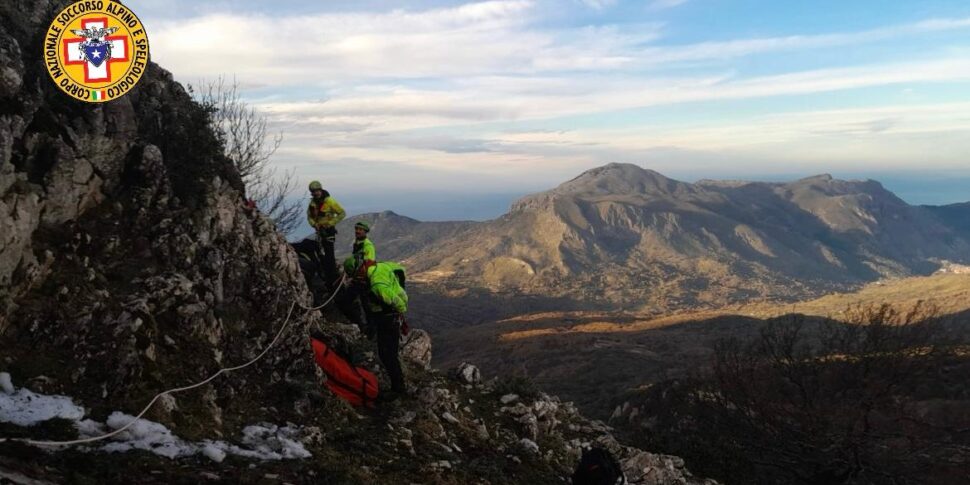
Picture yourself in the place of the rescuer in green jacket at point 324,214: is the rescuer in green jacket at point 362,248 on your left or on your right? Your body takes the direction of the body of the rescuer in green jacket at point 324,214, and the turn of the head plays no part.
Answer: on your left

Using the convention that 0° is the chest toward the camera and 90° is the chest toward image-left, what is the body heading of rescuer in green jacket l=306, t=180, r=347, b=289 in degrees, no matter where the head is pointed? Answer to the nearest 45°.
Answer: approximately 45°

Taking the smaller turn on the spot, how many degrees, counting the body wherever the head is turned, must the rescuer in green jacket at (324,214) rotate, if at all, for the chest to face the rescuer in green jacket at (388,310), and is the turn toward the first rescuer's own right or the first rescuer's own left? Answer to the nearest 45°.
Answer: approximately 45° to the first rescuer's own left

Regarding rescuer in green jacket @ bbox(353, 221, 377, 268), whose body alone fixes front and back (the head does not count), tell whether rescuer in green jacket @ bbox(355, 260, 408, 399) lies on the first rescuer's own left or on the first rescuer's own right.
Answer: on the first rescuer's own left

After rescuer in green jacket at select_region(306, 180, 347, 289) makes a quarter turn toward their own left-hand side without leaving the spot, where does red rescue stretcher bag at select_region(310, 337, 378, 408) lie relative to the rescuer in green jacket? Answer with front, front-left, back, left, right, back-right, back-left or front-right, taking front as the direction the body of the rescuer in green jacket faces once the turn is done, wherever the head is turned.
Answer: front-right

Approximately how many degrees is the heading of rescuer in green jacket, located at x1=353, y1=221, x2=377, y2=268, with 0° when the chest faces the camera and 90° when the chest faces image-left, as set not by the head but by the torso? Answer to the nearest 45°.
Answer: approximately 45°
